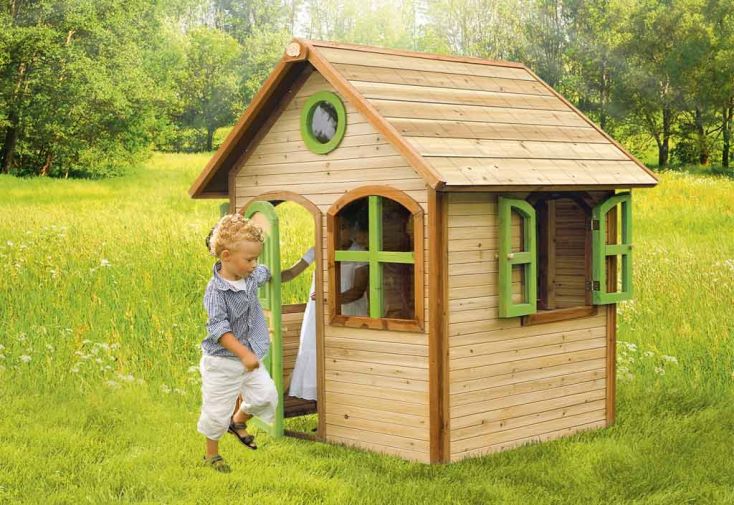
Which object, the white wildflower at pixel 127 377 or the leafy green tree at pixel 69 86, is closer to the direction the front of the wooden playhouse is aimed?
the white wildflower

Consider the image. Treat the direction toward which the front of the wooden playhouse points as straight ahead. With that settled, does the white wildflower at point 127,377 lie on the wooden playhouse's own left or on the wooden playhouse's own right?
on the wooden playhouse's own right

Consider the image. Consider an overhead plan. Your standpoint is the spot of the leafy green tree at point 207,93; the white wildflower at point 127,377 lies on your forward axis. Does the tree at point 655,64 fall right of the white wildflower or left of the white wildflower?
left

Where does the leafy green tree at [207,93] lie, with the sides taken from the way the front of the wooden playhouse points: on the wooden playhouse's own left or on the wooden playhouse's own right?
on the wooden playhouse's own right

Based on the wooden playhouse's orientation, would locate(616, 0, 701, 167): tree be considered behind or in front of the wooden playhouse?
behind

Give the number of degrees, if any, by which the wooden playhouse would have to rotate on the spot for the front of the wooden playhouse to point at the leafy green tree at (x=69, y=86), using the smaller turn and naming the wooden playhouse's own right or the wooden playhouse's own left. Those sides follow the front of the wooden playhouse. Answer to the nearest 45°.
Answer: approximately 90° to the wooden playhouse's own right

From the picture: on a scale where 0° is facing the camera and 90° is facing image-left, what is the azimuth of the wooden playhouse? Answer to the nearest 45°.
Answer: approximately 45°

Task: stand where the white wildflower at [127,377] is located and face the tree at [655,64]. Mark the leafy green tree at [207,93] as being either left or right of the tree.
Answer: left

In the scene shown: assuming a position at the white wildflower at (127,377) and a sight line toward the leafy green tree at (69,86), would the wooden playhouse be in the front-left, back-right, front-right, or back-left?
back-right
